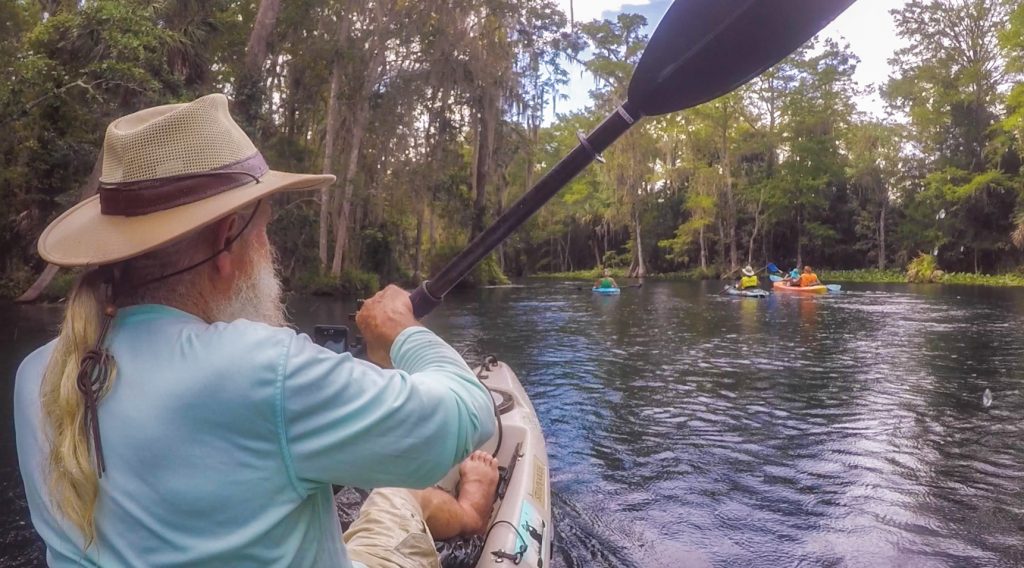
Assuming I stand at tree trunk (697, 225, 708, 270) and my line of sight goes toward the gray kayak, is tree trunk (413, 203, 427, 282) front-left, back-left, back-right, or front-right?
front-right

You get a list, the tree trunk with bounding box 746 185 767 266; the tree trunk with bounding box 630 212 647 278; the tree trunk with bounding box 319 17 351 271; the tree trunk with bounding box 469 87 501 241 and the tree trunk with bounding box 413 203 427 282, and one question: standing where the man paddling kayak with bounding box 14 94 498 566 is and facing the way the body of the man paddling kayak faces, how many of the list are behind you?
0

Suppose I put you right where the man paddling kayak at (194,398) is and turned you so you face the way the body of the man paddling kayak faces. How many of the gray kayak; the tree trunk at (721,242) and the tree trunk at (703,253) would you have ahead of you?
3

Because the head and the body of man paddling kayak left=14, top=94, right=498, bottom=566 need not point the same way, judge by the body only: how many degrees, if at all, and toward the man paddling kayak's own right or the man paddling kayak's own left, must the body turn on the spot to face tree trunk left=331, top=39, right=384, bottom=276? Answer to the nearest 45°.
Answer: approximately 45° to the man paddling kayak's own left

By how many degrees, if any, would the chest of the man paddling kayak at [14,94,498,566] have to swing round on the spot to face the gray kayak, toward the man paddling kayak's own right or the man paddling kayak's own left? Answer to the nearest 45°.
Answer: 0° — they already face it

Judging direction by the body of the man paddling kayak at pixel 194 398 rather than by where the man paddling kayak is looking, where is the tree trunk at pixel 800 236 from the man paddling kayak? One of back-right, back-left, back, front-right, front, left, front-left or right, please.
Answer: front

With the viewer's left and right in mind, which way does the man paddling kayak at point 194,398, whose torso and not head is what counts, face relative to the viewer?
facing away from the viewer and to the right of the viewer

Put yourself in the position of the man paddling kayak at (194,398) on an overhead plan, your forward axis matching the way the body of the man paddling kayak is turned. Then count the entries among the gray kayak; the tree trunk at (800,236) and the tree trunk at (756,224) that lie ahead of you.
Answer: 3

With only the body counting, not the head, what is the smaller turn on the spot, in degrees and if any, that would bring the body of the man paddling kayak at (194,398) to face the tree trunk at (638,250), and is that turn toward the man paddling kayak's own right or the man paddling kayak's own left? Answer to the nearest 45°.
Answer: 0° — they already face it

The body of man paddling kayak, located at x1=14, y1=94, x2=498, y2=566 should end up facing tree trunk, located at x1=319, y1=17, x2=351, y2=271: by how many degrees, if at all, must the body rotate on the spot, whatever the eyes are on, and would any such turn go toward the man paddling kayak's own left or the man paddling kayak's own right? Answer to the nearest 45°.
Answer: approximately 45° to the man paddling kayak's own left

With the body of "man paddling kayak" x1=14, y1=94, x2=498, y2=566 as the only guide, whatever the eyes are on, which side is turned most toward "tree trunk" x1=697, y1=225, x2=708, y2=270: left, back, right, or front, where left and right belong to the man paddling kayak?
front

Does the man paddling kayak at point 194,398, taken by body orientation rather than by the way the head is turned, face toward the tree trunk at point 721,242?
yes

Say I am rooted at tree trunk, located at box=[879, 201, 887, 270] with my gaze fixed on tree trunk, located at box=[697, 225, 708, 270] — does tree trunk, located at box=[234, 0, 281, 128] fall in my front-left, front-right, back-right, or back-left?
front-left
